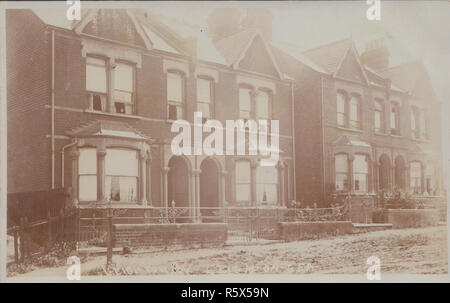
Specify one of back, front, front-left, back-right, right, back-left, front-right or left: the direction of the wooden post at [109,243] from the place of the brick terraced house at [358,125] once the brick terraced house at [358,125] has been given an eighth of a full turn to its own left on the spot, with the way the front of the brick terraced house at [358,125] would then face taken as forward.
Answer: back-right

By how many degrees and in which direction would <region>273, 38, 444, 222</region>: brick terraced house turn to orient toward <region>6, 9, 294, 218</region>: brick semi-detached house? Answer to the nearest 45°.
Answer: approximately 90° to its right

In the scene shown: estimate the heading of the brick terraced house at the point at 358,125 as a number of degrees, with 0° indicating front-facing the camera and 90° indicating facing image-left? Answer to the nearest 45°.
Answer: approximately 315°

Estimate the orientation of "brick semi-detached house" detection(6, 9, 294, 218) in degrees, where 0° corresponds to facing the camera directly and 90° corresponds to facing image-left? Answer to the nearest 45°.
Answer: approximately 315°

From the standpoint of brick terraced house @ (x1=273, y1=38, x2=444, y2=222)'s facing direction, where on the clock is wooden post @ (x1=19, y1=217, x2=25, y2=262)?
The wooden post is roughly at 3 o'clock from the brick terraced house.
